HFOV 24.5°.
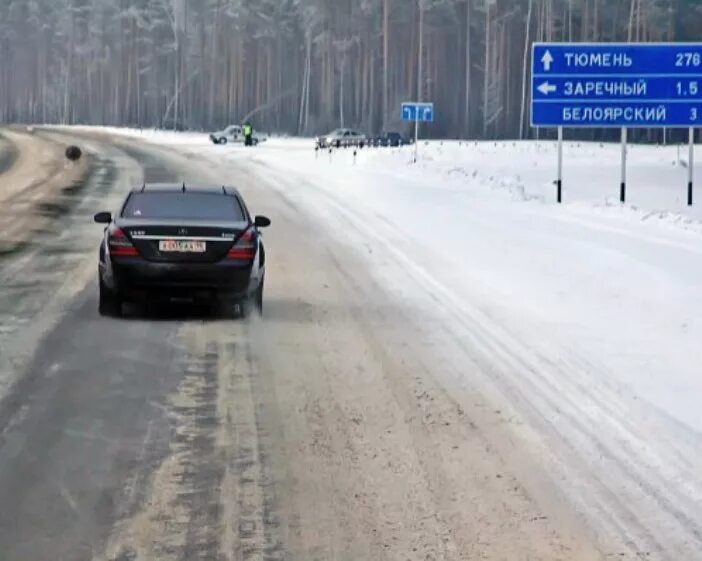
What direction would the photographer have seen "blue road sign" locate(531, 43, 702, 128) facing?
facing the viewer

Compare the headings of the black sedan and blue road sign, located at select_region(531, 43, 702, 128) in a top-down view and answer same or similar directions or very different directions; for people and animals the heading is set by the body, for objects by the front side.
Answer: very different directions

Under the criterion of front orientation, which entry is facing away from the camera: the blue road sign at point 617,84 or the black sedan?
the black sedan

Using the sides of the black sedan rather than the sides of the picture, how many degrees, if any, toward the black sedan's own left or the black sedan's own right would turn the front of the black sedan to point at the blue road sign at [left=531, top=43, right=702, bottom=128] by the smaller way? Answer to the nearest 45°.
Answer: approximately 45° to the black sedan's own right

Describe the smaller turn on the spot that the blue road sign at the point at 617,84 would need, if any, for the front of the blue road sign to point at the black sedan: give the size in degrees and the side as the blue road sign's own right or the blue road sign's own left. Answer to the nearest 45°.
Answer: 0° — it already faces it

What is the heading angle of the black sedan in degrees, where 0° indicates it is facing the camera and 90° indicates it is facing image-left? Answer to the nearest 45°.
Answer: approximately 180°

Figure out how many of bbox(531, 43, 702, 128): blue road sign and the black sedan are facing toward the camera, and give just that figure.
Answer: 1
